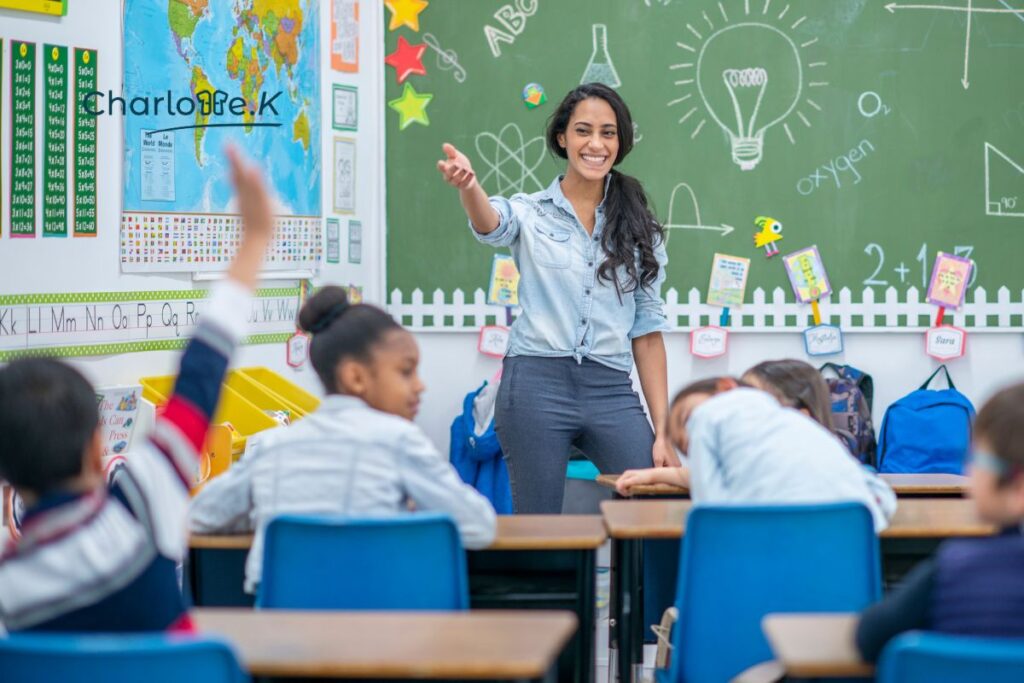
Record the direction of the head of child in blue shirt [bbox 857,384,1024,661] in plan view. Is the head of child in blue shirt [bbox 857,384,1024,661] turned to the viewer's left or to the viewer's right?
to the viewer's left

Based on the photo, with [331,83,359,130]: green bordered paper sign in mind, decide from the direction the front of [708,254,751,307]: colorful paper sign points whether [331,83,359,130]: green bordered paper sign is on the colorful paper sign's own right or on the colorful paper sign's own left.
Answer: on the colorful paper sign's own right

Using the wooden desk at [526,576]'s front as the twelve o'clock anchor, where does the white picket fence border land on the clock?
The white picket fence border is roughly at 7 o'clock from the wooden desk.

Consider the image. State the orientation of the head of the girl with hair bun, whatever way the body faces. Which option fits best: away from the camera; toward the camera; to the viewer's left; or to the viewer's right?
to the viewer's right

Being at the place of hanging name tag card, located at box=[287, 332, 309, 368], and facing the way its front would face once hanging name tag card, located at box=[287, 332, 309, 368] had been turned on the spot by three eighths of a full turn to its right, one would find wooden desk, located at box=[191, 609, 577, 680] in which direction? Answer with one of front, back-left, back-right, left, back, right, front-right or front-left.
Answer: left

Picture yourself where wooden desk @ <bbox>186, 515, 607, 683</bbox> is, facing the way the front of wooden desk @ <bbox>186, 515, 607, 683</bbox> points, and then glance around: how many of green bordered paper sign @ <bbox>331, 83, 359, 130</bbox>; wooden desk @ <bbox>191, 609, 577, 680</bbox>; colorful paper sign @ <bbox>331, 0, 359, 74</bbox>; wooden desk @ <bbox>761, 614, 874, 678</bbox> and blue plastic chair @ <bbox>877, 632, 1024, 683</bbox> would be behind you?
2

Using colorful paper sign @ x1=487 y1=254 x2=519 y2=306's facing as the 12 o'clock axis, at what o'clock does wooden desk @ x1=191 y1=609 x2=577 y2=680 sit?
The wooden desk is roughly at 12 o'clock from the colorful paper sign.

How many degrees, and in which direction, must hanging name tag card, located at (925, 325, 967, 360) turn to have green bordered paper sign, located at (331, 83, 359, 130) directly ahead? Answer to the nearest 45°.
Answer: approximately 90° to its right

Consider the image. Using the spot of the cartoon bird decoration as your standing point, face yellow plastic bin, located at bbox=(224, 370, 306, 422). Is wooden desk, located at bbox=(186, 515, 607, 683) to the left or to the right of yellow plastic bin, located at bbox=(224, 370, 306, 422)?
left

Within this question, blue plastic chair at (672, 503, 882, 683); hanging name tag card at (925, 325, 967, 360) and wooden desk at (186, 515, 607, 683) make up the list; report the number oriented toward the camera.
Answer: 2

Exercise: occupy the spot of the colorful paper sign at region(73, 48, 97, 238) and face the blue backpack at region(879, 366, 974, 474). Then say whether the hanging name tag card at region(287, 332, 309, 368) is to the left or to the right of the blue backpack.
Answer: left

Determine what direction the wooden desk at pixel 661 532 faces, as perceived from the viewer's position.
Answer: facing the viewer

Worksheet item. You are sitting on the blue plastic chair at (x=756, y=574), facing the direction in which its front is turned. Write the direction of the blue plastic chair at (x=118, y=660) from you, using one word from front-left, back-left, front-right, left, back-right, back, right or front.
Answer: back-left

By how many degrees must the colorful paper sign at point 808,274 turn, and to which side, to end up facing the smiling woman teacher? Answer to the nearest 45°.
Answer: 0° — it already faces them
